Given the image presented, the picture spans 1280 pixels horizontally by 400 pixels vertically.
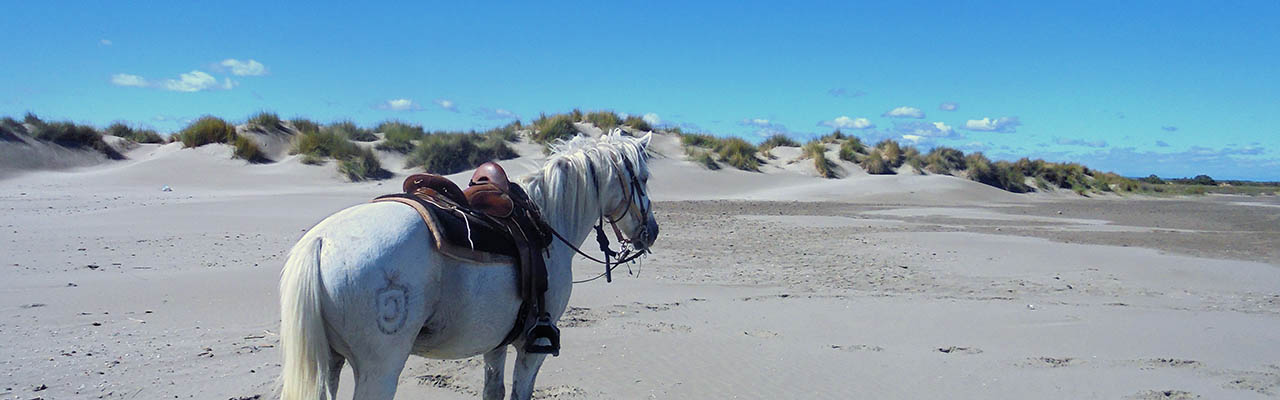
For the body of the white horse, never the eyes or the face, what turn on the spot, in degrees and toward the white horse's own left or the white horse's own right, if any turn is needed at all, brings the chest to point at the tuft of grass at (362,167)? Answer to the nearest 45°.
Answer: approximately 45° to the white horse's own left

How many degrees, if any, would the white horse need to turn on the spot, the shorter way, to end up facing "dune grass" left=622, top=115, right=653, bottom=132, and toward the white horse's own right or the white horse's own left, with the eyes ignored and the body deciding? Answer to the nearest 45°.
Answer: approximately 45° to the white horse's own left

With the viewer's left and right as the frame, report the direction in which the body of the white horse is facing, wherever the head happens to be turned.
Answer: facing away from the viewer and to the right of the viewer

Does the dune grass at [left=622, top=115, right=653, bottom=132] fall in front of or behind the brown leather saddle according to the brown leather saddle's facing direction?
in front

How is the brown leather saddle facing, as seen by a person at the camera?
facing away from the viewer and to the right of the viewer

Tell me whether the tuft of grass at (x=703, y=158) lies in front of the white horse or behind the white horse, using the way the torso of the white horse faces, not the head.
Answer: in front

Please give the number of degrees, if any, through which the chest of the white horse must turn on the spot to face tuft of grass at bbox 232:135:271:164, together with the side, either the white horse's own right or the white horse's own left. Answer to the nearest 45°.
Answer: approximately 45° to the white horse's own left

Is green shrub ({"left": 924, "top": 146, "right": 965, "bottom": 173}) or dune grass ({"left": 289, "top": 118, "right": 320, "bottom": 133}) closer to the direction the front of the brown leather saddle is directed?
the green shrub
